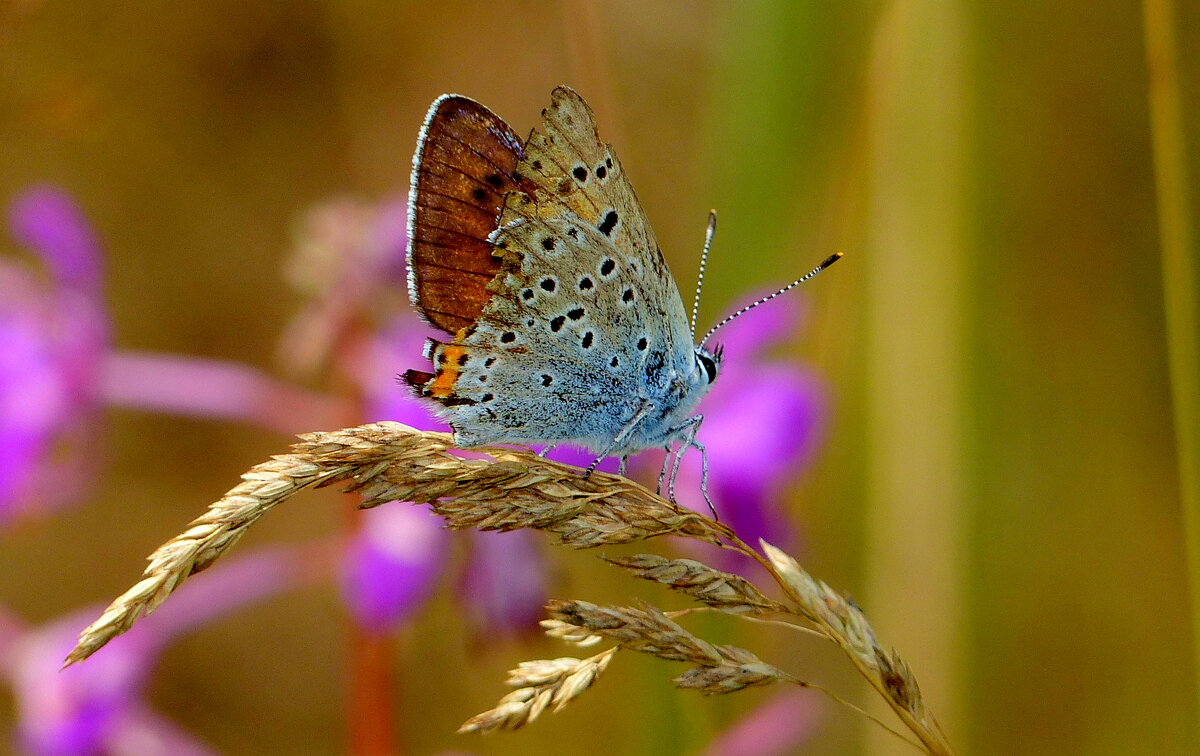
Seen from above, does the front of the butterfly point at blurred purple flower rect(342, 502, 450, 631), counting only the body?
no

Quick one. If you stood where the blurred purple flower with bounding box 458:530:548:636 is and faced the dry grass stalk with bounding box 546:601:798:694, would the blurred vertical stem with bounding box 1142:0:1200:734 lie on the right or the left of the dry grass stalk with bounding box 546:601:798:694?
left

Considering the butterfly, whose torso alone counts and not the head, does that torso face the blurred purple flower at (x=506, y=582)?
no

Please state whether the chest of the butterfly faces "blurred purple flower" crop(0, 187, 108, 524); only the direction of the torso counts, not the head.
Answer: no

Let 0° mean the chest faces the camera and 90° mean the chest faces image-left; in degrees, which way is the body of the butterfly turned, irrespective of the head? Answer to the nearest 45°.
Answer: approximately 270°

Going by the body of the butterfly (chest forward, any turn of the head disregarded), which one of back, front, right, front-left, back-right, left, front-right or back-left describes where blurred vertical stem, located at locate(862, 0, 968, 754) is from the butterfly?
front-left

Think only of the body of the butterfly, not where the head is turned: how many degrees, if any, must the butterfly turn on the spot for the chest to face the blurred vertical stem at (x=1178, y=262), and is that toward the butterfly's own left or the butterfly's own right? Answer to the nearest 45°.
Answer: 0° — it already faces it
